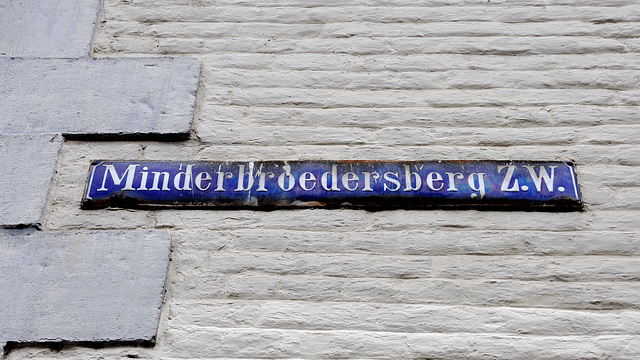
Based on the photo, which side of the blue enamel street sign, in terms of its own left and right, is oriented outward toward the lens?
front
